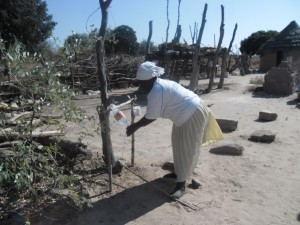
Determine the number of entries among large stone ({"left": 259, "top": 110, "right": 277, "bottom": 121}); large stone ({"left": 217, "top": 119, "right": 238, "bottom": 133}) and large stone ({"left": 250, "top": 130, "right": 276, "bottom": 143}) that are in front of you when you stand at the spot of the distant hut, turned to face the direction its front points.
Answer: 3

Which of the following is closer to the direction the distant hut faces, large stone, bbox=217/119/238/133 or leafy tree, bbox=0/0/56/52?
the large stone

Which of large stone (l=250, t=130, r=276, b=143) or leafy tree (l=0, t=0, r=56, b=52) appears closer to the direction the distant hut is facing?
the large stone

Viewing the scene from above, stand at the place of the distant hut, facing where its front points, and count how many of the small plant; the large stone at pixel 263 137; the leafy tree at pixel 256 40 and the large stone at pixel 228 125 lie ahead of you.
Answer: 3

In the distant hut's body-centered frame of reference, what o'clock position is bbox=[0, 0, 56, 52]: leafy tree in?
The leafy tree is roughly at 2 o'clock from the distant hut.

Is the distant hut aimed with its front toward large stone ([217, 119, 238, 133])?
yes

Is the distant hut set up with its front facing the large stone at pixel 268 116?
yes

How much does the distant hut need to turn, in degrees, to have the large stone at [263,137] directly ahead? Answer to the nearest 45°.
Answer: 0° — it already faces it

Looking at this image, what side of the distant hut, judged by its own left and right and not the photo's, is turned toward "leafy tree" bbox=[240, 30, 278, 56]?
back

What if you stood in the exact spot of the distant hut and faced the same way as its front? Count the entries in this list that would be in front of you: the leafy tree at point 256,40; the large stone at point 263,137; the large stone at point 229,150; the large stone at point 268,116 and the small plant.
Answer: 4

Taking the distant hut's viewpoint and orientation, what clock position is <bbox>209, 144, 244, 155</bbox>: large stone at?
The large stone is roughly at 12 o'clock from the distant hut.

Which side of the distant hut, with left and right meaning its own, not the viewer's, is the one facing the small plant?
front

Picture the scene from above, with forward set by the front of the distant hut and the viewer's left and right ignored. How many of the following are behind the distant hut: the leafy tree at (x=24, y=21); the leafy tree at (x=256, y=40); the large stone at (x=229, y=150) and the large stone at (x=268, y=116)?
1

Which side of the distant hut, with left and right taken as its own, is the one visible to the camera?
front
